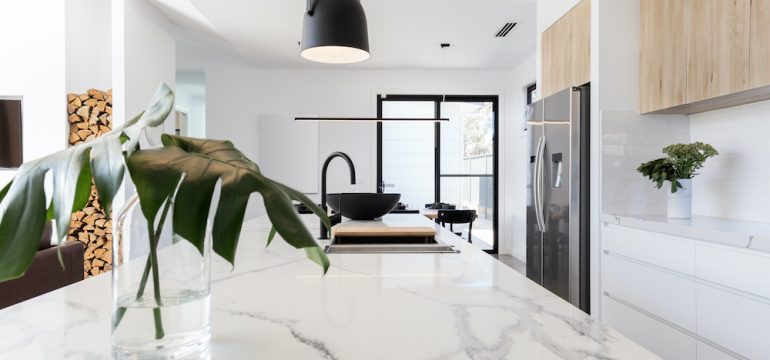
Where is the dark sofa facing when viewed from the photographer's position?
facing away from the viewer and to the left of the viewer

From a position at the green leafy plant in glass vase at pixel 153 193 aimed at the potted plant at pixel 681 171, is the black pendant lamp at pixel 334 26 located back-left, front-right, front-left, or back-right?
front-left

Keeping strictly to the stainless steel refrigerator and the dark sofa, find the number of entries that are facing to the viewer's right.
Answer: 0

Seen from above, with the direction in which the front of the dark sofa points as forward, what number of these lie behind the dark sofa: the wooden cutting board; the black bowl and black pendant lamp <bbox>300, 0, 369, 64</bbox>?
3

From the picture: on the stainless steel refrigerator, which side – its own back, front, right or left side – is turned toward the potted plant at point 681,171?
left

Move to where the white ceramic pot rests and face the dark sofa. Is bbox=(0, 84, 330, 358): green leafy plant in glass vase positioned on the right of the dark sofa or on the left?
left

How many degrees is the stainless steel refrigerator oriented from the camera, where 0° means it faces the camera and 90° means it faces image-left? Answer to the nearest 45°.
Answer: approximately 45°

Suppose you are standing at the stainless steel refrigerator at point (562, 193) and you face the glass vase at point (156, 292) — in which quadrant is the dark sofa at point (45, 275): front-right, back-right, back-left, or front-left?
front-right

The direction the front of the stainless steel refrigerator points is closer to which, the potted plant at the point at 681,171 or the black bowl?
the black bowl

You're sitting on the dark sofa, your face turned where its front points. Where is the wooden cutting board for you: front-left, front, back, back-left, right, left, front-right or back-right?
back

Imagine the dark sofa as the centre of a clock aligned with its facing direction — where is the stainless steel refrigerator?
The stainless steel refrigerator is roughly at 5 o'clock from the dark sofa.

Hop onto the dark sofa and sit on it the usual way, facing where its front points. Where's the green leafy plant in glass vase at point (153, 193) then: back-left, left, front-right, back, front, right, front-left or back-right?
back-left

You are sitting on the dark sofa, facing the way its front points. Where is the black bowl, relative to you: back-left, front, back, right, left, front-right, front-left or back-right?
back

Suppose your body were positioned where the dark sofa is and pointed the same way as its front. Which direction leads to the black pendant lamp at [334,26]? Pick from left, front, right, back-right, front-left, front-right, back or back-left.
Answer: right

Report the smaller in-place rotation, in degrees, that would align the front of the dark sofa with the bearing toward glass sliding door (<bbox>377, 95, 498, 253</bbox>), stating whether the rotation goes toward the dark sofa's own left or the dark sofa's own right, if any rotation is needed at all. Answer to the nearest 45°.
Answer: approximately 90° to the dark sofa's own right

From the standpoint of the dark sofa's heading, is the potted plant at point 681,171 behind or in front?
behind
